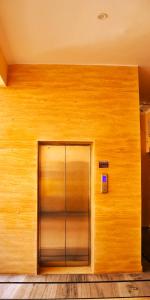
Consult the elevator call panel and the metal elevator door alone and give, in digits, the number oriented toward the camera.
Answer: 2

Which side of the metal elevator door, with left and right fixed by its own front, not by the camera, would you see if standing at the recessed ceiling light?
front

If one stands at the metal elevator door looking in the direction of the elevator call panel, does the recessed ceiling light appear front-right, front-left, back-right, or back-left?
front-right

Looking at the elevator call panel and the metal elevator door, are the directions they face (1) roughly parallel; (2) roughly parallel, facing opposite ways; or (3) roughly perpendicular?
roughly parallel

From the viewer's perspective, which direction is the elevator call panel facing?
toward the camera

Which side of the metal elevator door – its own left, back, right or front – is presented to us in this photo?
front

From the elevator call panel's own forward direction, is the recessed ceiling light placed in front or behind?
in front
